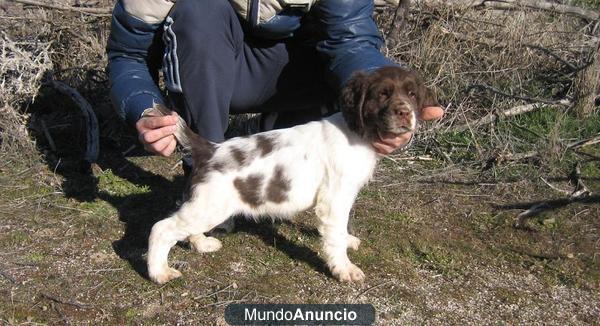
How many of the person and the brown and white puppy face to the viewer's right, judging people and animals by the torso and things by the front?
1

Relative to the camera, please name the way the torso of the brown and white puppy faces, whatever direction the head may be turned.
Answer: to the viewer's right

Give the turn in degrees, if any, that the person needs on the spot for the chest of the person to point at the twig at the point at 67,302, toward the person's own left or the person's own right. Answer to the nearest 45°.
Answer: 0° — they already face it

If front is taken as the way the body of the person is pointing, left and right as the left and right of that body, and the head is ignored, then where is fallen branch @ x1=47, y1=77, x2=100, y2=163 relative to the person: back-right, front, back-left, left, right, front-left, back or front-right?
back-right

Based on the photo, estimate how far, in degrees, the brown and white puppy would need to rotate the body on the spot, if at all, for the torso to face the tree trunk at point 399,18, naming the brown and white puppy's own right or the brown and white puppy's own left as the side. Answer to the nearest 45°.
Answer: approximately 90° to the brown and white puppy's own left

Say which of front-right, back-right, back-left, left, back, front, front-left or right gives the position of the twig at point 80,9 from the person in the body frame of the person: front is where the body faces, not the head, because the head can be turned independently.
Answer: back-right

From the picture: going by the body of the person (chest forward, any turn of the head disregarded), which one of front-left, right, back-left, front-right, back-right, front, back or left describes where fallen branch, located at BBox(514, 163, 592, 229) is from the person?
left

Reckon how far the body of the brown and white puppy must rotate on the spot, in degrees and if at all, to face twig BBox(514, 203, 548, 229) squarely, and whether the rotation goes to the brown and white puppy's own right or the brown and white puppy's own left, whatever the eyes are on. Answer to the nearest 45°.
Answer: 0° — it already faces it

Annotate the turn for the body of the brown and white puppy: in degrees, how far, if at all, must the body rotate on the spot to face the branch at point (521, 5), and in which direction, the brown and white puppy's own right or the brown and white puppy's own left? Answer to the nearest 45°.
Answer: approximately 45° to the brown and white puppy's own left

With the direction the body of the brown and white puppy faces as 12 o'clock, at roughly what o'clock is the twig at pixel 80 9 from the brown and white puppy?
The twig is roughly at 8 o'clock from the brown and white puppy.

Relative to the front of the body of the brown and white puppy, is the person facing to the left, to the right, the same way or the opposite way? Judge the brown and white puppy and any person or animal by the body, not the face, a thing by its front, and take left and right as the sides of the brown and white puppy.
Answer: to the right

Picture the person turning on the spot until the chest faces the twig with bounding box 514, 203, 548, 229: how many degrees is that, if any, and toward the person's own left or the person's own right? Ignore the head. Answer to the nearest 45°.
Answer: approximately 90° to the person's own left

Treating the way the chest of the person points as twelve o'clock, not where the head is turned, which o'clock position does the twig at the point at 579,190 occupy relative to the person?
The twig is roughly at 9 o'clock from the person.
